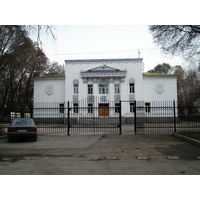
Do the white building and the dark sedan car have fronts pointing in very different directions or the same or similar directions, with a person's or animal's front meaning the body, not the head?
very different directions

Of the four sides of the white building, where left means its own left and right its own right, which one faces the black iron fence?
front

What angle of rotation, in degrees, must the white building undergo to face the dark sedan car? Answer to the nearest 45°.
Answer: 0° — it already faces it

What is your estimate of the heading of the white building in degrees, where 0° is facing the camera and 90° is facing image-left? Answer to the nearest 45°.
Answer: approximately 0°
